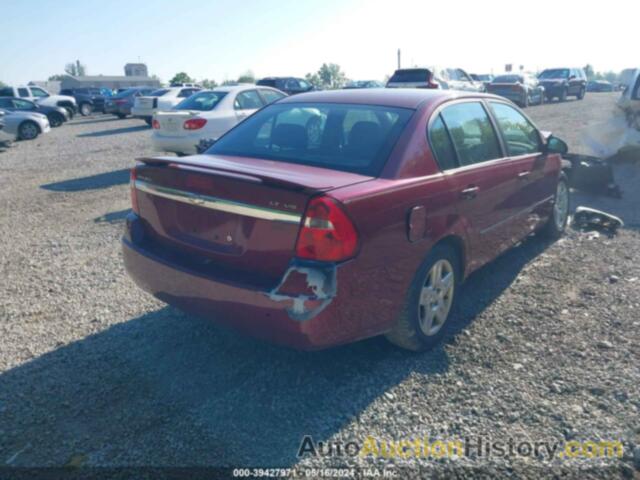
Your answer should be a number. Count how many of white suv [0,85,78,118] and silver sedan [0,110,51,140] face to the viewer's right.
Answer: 2

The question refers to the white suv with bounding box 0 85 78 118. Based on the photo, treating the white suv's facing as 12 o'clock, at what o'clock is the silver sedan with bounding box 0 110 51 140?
The silver sedan is roughly at 3 o'clock from the white suv.

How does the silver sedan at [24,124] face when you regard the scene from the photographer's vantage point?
facing to the right of the viewer

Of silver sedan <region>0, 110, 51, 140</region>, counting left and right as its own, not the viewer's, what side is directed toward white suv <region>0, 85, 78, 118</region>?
left

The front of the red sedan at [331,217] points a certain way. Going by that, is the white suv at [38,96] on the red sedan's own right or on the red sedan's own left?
on the red sedan's own left

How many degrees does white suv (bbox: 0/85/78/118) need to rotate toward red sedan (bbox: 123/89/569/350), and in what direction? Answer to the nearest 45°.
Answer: approximately 90° to its right

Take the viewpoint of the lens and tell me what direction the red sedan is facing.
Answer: facing away from the viewer and to the right of the viewer

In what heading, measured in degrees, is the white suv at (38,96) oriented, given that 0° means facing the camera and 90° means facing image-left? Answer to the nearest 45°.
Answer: approximately 270°
